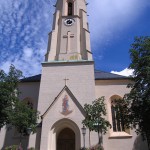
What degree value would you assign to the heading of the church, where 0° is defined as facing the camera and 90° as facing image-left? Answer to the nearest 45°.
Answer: approximately 0°

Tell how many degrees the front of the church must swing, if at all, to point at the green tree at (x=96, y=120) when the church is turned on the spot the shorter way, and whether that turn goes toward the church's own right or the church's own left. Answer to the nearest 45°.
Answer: approximately 45° to the church's own left

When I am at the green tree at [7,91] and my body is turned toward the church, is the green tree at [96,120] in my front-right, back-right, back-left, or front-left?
front-right

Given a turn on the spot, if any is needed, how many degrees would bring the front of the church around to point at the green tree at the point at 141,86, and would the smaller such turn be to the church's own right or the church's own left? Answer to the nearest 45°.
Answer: approximately 45° to the church's own left

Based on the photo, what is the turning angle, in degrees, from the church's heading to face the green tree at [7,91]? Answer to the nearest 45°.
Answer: approximately 45° to its right
